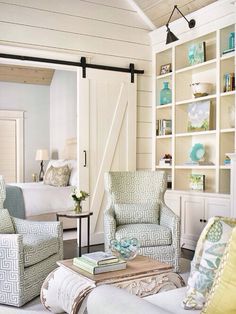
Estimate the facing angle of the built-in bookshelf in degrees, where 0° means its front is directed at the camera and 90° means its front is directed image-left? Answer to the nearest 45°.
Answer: approximately 45°

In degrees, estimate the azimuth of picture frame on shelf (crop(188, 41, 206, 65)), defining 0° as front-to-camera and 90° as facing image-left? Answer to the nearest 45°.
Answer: approximately 45°

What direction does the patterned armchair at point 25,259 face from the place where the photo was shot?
facing the viewer and to the right of the viewer

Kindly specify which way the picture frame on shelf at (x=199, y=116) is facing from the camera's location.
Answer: facing the viewer and to the left of the viewer

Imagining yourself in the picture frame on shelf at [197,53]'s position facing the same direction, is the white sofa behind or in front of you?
in front

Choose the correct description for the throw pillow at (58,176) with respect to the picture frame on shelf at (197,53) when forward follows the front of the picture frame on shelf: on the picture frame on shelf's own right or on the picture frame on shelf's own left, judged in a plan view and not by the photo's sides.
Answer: on the picture frame on shelf's own right

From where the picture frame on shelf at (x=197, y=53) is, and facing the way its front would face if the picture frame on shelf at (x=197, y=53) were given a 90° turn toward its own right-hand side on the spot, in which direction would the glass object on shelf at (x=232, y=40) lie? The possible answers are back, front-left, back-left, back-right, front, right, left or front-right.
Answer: back

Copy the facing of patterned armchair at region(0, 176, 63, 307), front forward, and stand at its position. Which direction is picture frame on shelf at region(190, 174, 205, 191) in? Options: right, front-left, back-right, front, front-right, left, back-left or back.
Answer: left

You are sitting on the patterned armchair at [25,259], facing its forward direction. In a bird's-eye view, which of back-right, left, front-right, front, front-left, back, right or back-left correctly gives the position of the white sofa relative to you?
front-right

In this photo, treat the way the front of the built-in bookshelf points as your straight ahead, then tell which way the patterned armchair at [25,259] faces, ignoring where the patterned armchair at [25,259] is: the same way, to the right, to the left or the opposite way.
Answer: to the left

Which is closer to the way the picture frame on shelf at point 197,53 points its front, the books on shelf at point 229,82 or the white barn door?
the white barn door

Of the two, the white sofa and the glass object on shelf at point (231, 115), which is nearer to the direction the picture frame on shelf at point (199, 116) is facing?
the white sofa
